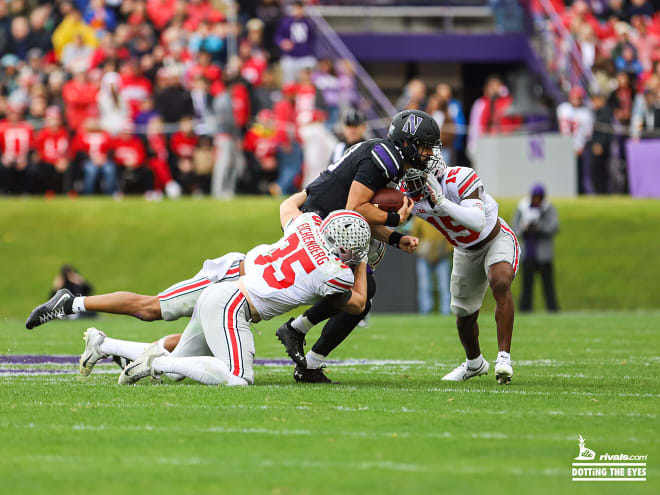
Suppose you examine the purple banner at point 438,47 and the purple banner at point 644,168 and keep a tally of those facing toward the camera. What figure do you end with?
2

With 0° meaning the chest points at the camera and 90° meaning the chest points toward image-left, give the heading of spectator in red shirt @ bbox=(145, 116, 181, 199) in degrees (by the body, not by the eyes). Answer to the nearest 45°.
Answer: approximately 315°

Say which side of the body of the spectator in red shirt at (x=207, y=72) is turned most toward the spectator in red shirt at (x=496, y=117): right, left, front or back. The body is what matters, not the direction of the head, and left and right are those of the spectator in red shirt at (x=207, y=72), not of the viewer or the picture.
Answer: left

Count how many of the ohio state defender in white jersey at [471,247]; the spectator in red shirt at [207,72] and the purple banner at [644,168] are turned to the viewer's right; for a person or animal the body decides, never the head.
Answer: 0

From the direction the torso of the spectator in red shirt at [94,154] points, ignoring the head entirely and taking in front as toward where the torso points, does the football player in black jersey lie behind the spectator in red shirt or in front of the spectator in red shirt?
in front

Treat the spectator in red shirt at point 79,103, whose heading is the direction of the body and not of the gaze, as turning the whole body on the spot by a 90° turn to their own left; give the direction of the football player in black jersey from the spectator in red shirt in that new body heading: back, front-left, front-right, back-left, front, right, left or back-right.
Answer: right

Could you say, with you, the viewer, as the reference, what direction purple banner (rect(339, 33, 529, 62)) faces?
facing the viewer

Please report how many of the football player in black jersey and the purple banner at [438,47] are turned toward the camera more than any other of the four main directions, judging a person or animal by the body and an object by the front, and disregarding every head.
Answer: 1

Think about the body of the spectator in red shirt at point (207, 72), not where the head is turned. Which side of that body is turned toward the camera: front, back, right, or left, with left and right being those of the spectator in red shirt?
front

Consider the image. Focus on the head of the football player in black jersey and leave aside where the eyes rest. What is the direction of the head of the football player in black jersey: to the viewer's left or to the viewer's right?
to the viewer's right

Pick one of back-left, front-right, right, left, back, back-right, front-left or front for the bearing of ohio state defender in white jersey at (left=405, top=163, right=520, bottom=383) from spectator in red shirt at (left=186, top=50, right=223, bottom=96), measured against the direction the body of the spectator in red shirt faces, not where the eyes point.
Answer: front

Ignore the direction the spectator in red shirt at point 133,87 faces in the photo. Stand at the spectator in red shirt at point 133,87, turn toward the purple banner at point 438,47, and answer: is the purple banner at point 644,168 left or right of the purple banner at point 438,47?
right

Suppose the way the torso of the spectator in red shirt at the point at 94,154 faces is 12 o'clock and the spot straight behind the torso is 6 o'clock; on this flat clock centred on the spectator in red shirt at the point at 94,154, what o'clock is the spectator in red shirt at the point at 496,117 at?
the spectator in red shirt at the point at 496,117 is roughly at 9 o'clock from the spectator in red shirt at the point at 94,154.

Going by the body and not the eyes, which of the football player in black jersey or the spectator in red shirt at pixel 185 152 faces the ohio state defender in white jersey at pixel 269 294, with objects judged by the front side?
the spectator in red shirt

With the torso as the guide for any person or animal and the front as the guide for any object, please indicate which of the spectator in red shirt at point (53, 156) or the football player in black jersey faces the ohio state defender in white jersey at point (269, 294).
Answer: the spectator in red shirt

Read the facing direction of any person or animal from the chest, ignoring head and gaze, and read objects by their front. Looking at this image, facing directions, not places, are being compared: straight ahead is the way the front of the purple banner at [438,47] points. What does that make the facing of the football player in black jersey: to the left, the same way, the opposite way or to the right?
to the left

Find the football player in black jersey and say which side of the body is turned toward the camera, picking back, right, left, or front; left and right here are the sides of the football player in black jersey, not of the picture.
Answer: right

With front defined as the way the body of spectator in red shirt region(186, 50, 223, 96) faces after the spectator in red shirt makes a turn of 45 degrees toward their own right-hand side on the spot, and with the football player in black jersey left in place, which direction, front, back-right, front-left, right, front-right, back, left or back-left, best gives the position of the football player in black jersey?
front-left
